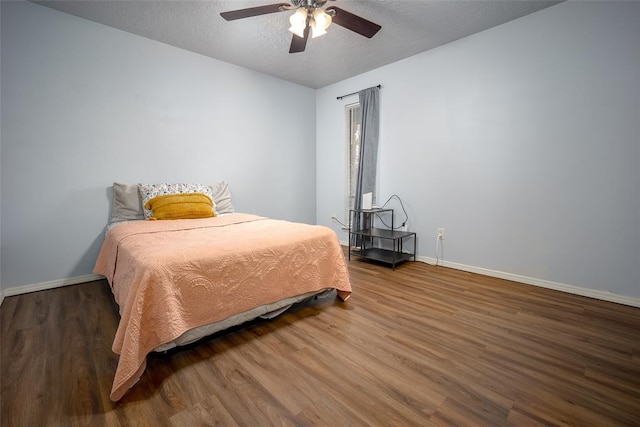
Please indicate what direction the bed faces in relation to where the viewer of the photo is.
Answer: facing the viewer and to the right of the viewer

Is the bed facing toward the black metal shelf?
no
